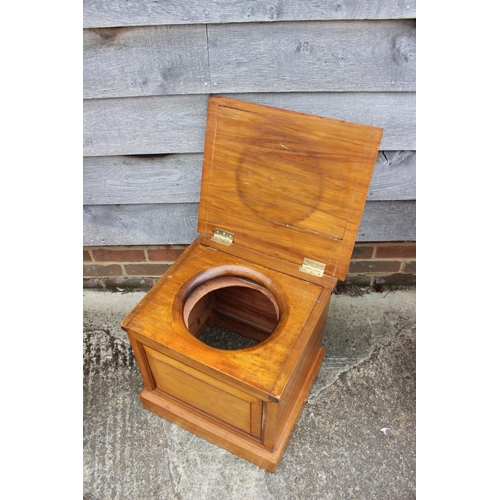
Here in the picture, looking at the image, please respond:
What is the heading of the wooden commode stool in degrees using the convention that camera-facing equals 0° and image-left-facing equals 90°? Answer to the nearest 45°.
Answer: approximately 45°
